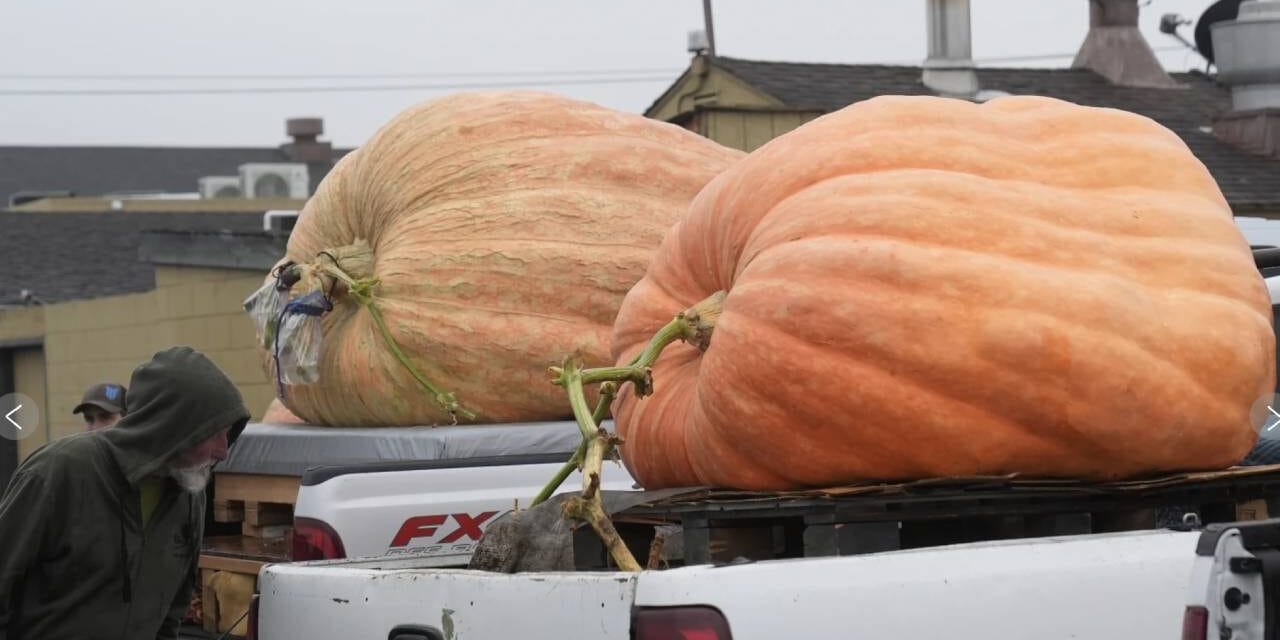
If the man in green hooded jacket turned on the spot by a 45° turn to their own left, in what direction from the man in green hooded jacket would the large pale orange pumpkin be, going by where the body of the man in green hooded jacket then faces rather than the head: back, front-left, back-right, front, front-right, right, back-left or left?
front-left

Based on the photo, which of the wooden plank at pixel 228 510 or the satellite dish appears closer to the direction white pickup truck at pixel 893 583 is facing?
the satellite dish

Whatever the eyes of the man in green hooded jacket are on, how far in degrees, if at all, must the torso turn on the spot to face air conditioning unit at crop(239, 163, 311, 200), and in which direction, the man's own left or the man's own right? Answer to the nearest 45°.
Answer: approximately 135° to the man's own left

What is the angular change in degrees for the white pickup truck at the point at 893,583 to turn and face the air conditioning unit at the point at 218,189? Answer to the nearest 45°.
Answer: approximately 45° to its left

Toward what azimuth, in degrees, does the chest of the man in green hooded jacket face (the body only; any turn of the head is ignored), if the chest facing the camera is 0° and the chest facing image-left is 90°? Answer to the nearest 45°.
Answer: approximately 315°

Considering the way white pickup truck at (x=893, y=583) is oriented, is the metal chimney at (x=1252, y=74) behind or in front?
in front

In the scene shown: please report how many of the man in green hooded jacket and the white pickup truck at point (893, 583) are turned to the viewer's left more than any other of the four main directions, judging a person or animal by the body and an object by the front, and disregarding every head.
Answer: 0

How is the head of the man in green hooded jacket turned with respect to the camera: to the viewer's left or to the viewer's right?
to the viewer's right

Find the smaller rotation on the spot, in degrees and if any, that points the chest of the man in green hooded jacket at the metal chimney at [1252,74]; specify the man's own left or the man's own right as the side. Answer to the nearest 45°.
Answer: approximately 90° to the man's own left

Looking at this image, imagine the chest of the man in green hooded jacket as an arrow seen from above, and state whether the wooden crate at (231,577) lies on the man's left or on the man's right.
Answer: on the man's left

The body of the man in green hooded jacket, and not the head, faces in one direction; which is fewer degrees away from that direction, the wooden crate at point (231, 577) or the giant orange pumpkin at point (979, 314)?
the giant orange pumpkin

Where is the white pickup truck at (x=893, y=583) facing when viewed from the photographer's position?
facing away from the viewer and to the right of the viewer
